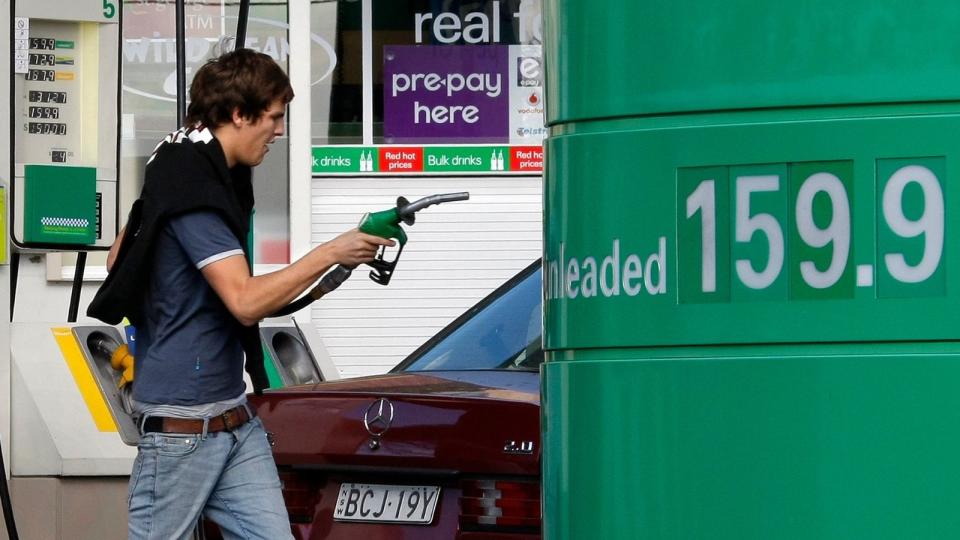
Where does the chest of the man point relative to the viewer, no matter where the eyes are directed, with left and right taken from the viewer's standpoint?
facing to the right of the viewer

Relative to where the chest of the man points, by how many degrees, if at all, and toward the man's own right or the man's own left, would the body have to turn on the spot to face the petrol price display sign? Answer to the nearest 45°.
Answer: approximately 45° to the man's own right

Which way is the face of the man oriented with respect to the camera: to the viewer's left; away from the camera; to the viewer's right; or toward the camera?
to the viewer's right

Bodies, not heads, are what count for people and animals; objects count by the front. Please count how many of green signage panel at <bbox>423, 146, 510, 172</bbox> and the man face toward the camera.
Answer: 1

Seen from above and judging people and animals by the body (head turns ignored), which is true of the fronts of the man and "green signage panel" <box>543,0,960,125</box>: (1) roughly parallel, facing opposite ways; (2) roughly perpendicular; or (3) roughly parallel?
roughly perpendicular

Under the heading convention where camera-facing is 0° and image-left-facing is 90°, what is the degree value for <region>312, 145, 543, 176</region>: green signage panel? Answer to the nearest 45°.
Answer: approximately 0°

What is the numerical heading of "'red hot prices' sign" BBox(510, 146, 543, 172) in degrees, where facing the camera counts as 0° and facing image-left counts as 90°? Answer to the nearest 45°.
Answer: approximately 0°
